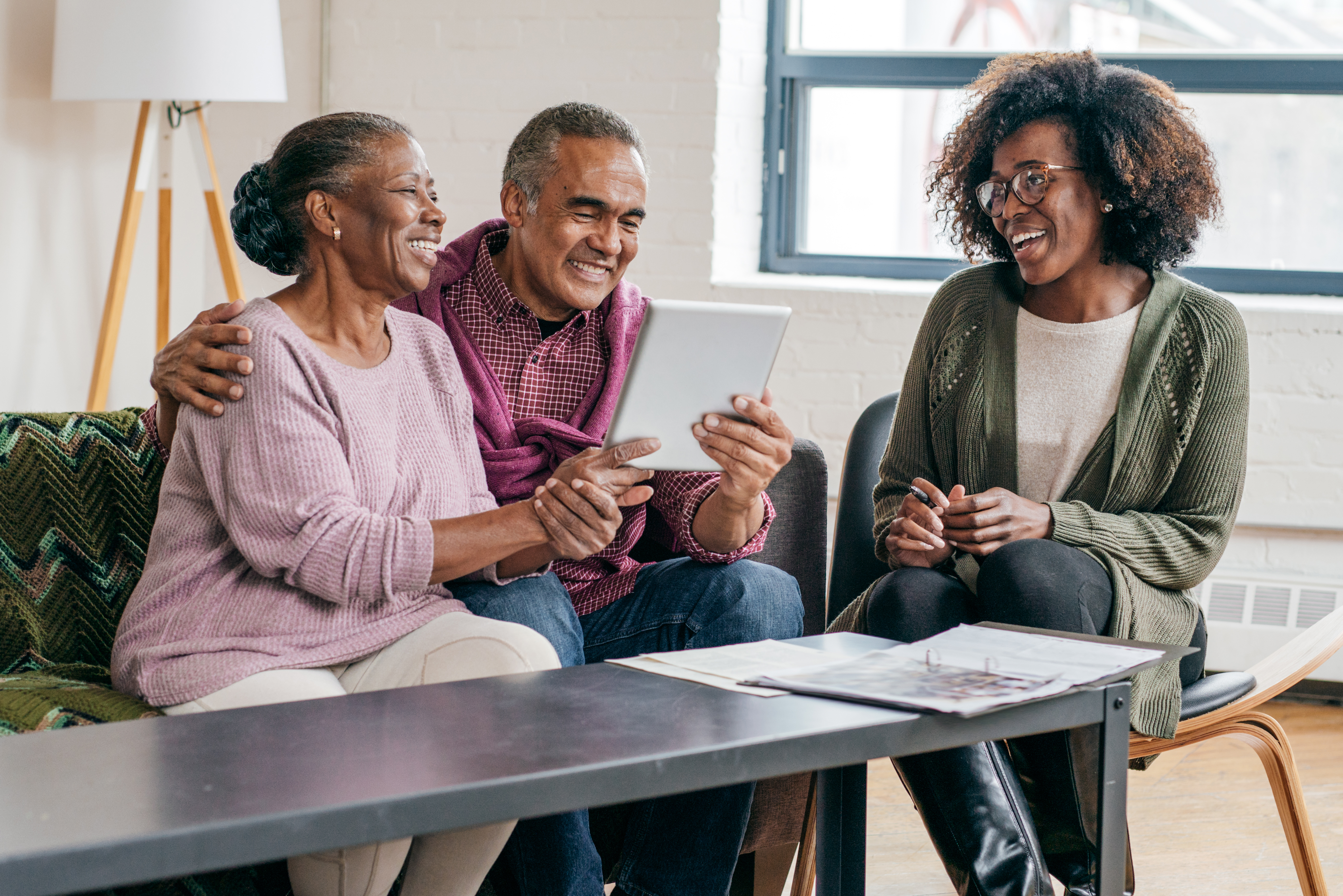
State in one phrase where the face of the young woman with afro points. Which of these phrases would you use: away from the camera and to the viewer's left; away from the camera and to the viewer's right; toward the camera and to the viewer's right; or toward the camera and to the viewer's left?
toward the camera and to the viewer's left

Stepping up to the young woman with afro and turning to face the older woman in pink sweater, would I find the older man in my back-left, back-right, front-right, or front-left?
front-right

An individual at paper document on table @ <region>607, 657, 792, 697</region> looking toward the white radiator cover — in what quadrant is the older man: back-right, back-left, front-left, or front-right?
front-left

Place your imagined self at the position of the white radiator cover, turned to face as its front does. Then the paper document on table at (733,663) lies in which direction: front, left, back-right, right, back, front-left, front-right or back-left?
front

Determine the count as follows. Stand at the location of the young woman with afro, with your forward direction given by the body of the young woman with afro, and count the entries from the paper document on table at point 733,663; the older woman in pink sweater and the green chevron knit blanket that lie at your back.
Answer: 0

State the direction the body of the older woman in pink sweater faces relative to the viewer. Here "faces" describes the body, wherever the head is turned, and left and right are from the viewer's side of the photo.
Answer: facing the viewer and to the right of the viewer

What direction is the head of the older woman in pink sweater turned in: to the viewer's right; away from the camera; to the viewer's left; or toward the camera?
to the viewer's right

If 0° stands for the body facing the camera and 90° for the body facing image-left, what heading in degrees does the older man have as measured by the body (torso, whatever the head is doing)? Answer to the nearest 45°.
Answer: approximately 315°

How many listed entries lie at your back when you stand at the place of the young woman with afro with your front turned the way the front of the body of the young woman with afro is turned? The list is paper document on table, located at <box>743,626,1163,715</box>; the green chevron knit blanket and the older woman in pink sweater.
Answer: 0

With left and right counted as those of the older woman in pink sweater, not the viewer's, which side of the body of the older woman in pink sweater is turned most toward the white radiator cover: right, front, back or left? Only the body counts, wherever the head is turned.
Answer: left

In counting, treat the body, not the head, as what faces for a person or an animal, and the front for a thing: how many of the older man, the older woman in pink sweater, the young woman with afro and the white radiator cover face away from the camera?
0

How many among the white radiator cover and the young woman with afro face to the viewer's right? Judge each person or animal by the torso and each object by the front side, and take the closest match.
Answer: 0

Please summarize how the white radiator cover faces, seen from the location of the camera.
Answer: facing the viewer

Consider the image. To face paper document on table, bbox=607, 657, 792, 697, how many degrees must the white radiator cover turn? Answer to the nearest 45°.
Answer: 0° — it already faces it

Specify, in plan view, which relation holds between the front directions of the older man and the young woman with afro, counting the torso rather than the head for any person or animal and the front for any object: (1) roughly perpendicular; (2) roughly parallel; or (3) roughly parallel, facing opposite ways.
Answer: roughly perpendicular
